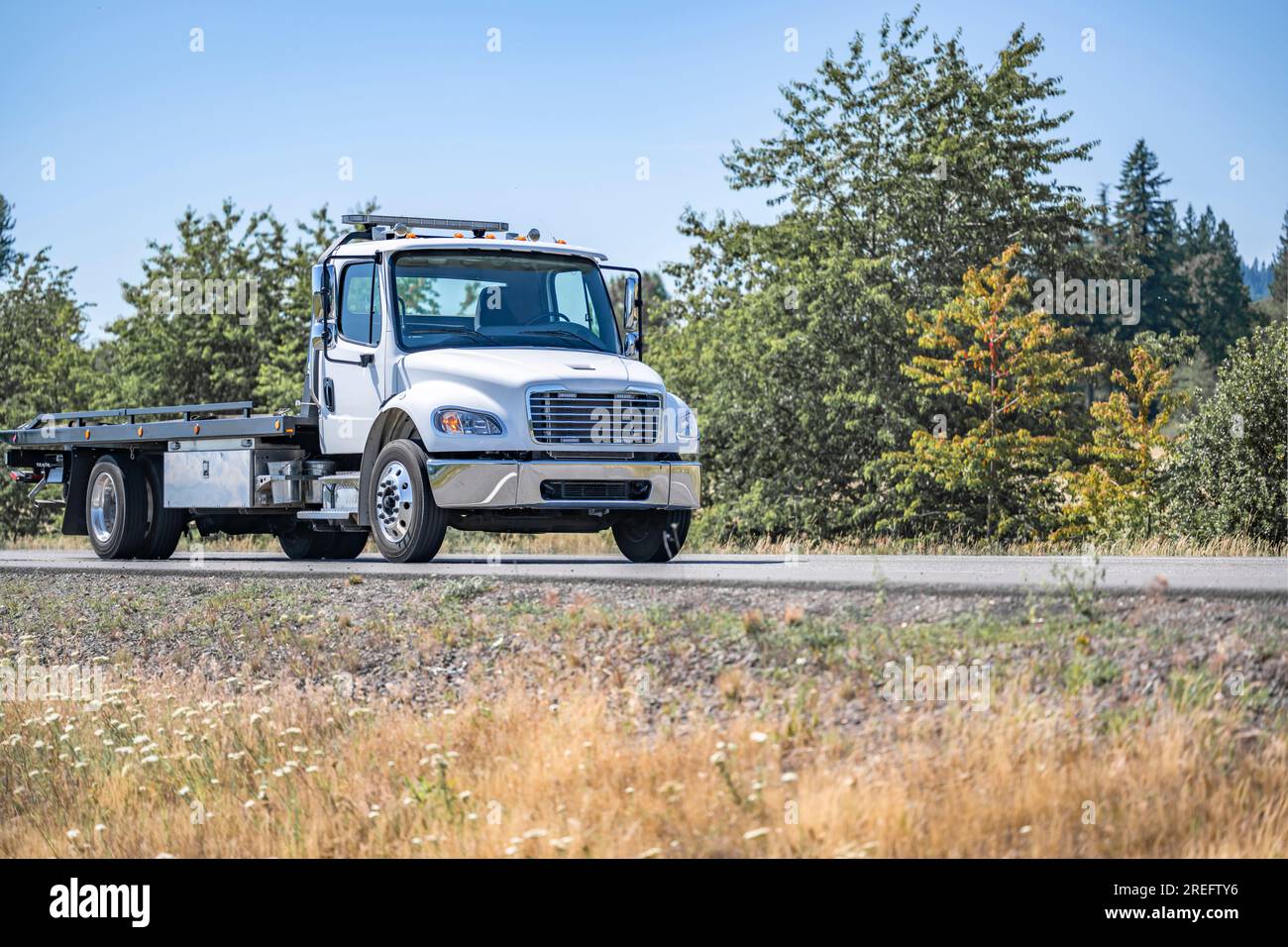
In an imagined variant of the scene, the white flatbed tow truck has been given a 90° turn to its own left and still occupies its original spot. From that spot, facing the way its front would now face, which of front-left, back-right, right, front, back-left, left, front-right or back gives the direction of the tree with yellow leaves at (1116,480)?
front

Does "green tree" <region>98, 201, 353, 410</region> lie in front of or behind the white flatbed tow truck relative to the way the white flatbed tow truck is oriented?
behind

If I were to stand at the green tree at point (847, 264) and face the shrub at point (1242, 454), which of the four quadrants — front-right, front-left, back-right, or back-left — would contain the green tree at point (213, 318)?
back-right

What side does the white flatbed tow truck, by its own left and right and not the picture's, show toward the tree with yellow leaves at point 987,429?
left

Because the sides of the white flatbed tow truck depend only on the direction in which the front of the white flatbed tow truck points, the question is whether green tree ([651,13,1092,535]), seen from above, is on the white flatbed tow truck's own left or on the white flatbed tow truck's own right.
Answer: on the white flatbed tow truck's own left

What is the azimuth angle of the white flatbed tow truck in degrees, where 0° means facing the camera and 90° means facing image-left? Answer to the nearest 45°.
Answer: approximately 315°
